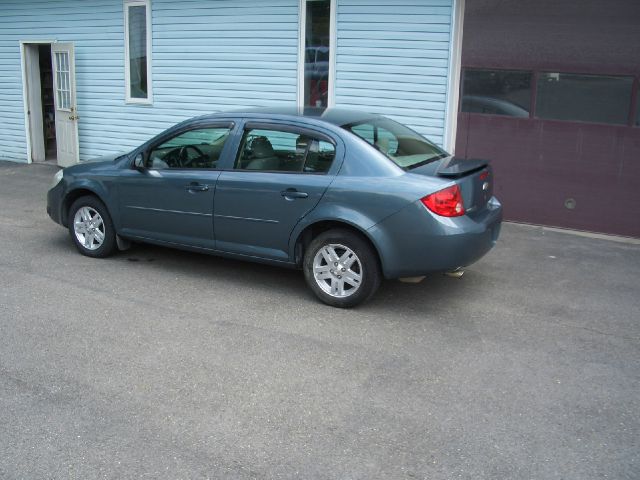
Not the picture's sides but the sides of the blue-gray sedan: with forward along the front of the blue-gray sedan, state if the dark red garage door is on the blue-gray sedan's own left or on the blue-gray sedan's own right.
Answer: on the blue-gray sedan's own right

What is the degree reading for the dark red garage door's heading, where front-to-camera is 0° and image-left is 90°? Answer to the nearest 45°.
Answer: approximately 0°

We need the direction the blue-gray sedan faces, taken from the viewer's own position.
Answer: facing away from the viewer and to the left of the viewer

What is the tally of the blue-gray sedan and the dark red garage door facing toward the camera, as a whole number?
1

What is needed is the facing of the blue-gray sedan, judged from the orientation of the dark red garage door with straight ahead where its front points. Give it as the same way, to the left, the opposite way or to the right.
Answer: to the right

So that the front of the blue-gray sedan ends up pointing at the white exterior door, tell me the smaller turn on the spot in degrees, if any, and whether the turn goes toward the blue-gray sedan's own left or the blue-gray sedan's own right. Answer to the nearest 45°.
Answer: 0° — it already faces it

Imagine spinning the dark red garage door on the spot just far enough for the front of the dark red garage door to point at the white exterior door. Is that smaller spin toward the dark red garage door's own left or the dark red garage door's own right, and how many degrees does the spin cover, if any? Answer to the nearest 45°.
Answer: approximately 90° to the dark red garage door's own right

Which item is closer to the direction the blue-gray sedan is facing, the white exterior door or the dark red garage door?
the white exterior door
